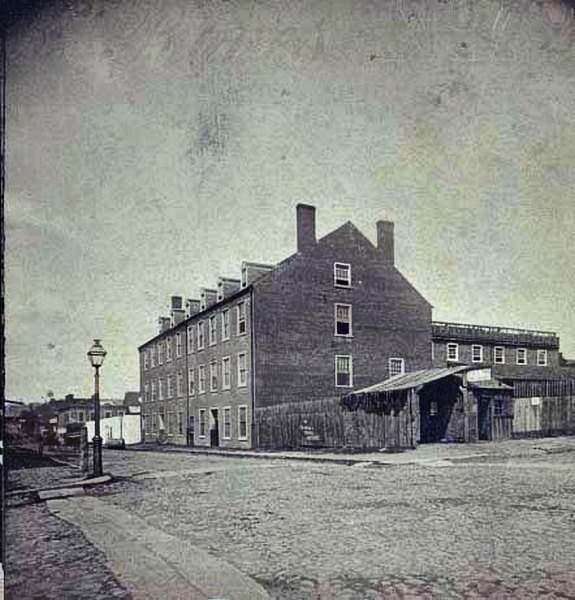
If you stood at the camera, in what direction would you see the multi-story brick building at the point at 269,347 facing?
facing the viewer and to the left of the viewer
